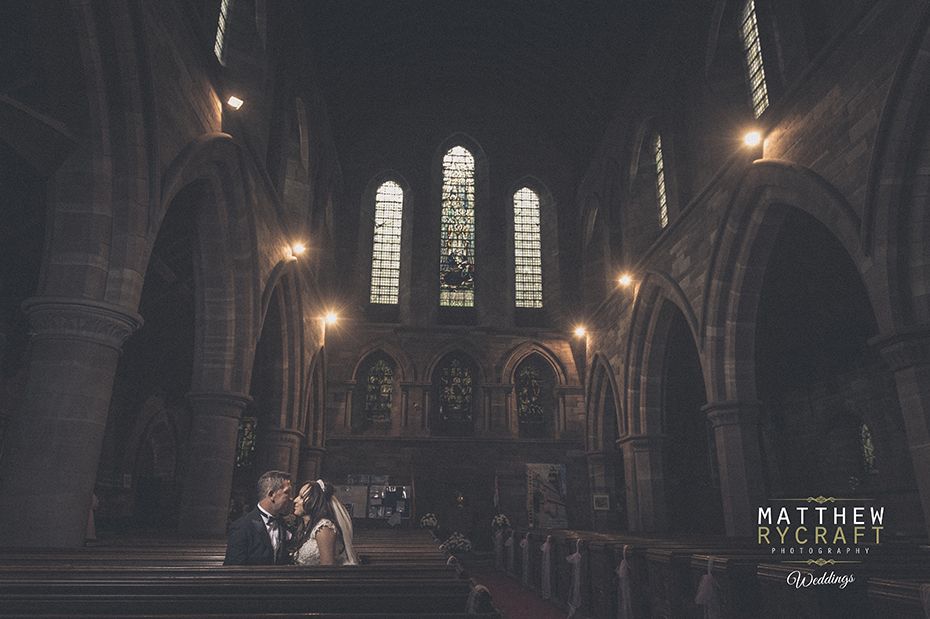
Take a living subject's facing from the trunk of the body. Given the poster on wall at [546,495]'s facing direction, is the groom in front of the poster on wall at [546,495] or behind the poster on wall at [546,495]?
in front

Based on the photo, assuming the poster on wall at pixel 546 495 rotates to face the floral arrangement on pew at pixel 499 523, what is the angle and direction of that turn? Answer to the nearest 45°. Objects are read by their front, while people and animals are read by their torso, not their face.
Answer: approximately 45° to its right

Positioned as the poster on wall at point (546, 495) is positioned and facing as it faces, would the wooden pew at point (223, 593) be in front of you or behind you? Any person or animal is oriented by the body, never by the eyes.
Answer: in front

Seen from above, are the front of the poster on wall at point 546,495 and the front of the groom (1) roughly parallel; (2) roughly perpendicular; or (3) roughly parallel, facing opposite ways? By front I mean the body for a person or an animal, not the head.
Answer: roughly perpendicular

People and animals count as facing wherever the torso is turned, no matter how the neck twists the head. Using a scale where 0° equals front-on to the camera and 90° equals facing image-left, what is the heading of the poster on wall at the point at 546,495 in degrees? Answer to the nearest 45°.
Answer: approximately 0°

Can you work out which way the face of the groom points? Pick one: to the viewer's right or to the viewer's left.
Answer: to the viewer's right

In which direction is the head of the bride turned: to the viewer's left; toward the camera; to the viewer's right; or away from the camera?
to the viewer's left

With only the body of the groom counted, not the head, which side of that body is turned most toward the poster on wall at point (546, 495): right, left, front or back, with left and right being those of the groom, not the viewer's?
left
